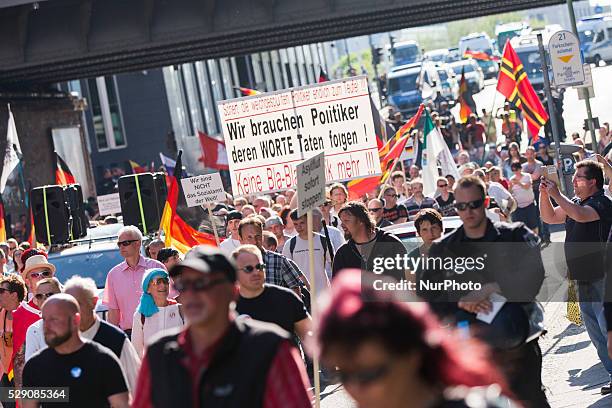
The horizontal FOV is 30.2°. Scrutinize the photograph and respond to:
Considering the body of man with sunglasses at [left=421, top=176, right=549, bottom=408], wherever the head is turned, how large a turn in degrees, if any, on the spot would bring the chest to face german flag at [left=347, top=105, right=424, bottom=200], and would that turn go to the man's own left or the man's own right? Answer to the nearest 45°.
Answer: approximately 135° to the man's own right

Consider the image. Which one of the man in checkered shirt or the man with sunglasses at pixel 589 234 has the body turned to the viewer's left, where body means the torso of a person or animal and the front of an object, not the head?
the man with sunglasses

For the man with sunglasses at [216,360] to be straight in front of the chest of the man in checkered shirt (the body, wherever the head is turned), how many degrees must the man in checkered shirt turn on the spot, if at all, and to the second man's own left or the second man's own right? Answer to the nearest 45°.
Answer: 0° — they already face them

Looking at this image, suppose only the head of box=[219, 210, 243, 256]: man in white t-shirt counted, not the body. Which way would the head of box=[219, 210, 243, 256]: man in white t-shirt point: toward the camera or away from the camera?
toward the camera

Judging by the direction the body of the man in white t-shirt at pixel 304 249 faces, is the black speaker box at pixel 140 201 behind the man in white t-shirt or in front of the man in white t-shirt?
behind

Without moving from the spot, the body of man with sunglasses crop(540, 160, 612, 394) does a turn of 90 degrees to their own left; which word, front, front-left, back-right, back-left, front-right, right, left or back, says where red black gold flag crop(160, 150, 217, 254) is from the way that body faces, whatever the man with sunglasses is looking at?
back-right

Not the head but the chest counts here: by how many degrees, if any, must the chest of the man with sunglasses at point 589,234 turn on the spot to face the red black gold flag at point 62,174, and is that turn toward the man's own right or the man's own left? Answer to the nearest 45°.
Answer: approximately 45° to the man's own right

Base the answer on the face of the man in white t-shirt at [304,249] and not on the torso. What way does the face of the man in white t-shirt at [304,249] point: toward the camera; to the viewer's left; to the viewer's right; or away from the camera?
toward the camera

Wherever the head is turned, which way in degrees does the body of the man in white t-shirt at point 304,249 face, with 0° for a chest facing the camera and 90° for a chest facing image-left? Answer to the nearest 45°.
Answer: approximately 0°

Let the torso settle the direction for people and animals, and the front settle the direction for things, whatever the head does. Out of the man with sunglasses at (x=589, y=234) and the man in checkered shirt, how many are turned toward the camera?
1

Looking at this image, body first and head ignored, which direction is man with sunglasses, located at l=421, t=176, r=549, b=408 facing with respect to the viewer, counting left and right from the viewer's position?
facing the viewer and to the left of the viewer

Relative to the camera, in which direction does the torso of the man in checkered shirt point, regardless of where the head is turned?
toward the camera

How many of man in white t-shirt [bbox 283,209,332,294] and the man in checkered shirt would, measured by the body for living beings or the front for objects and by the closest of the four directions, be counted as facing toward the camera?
2

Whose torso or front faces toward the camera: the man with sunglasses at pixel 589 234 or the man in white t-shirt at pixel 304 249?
the man in white t-shirt

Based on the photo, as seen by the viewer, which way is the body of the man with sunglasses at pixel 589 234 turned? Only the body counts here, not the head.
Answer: to the viewer's left
